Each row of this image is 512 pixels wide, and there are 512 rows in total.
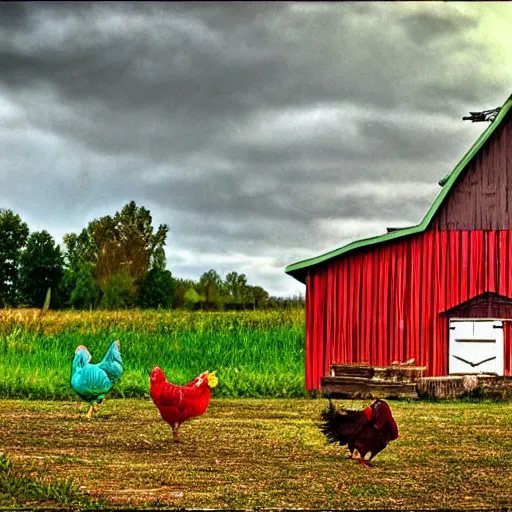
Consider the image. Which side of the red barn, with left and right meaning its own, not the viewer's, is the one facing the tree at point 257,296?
back

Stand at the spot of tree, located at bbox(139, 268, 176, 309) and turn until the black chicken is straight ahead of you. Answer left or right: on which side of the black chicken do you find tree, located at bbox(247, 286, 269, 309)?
left

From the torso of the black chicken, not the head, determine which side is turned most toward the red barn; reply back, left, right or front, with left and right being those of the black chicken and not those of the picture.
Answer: left

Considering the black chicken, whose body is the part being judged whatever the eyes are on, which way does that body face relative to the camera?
to the viewer's right

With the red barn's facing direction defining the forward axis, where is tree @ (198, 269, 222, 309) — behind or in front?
behind

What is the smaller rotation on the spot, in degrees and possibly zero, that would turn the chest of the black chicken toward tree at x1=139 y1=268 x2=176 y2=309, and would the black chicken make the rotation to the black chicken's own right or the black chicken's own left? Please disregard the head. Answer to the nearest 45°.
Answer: approximately 90° to the black chicken's own left

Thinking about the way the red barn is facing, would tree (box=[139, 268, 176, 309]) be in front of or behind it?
behind

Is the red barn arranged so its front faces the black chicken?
yes

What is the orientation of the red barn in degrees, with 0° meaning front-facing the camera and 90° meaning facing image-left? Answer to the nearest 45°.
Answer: approximately 0°

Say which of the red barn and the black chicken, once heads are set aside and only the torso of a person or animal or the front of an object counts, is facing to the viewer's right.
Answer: the black chicken

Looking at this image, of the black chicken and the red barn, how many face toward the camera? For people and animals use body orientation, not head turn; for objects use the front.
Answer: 1

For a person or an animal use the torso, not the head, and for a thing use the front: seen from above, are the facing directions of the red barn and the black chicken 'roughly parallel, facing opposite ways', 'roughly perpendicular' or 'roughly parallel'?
roughly perpendicular

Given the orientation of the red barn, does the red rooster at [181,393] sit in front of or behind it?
in front
